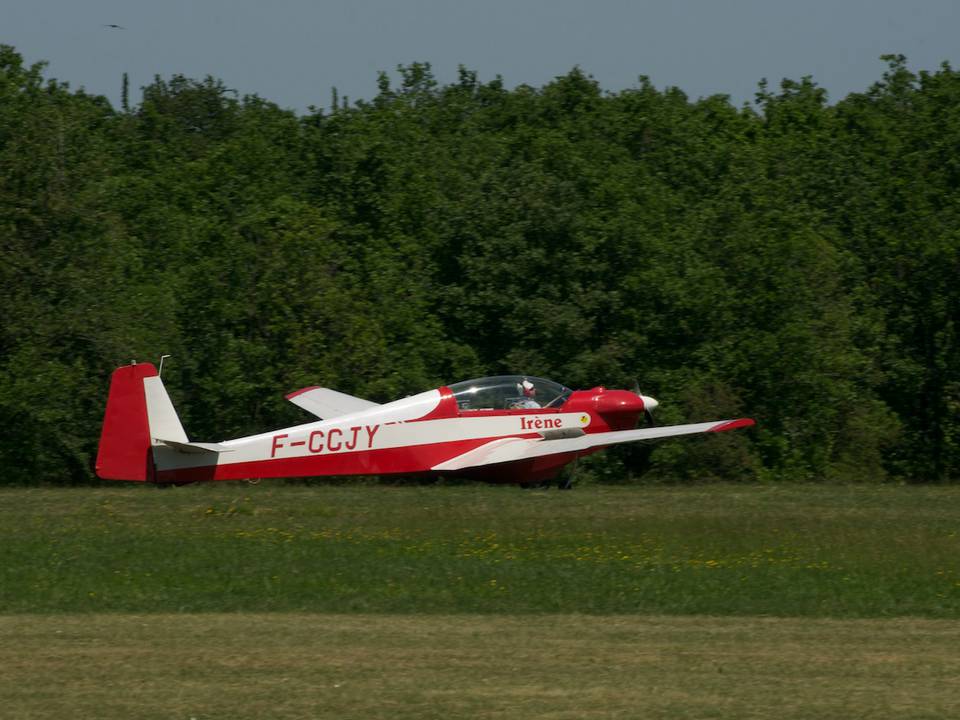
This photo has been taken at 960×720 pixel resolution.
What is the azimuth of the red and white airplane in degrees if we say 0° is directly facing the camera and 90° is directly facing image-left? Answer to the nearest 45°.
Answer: approximately 225°
